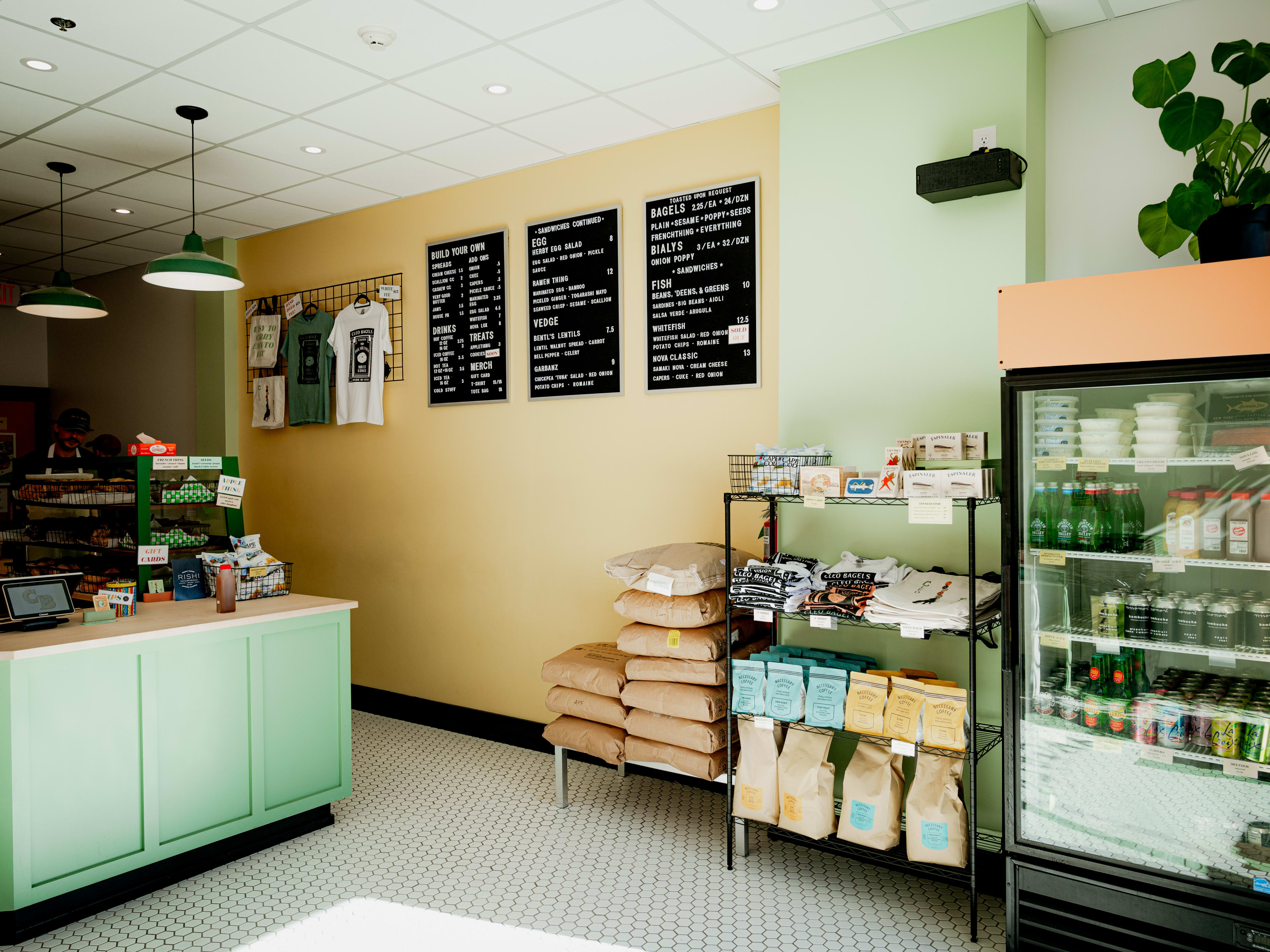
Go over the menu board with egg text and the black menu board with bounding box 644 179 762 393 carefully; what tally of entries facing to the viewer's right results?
0

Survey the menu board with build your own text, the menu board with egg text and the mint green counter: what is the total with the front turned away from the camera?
0

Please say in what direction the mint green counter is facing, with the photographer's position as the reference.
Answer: facing the viewer and to the right of the viewer

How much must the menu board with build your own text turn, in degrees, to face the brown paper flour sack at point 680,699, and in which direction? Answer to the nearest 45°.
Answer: approximately 90° to its left

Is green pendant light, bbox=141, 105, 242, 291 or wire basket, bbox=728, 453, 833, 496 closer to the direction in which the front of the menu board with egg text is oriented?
the green pendant light

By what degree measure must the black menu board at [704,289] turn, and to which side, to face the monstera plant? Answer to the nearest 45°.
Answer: approximately 90° to its left

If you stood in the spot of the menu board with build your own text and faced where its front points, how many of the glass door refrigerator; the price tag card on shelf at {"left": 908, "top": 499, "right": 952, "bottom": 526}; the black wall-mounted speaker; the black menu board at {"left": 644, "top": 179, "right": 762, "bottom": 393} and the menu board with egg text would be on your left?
5

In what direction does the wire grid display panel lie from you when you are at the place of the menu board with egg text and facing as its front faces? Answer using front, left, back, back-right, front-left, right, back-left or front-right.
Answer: right

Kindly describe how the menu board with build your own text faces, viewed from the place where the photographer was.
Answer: facing the viewer and to the left of the viewer

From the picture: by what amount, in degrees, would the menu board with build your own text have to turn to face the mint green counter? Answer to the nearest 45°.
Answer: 0° — it already faces it

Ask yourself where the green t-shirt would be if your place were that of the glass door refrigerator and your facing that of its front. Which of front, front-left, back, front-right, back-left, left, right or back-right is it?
front-right

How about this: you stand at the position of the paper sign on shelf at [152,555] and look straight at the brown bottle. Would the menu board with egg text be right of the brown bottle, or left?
left

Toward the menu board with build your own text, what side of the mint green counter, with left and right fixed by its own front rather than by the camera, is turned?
left
